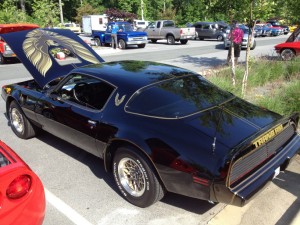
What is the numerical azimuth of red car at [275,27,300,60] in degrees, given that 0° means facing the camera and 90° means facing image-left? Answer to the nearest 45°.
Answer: approximately 90°

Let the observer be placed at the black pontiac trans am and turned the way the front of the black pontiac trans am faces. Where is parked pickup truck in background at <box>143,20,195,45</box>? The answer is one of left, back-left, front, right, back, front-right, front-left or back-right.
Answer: front-right

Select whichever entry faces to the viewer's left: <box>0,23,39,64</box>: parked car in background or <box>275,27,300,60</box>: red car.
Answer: the red car

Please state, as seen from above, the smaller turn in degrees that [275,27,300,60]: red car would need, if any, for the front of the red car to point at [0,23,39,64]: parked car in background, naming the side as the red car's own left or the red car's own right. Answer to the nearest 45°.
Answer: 0° — it already faces it

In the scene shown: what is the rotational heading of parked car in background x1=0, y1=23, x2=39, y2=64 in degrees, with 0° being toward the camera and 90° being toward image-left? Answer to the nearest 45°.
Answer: approximately 315°

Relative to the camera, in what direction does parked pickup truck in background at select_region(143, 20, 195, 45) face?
facing away from the viewer and to the left of the viewer

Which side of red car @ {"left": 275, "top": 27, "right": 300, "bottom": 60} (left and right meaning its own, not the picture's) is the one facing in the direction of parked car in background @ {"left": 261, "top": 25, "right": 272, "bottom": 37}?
right
